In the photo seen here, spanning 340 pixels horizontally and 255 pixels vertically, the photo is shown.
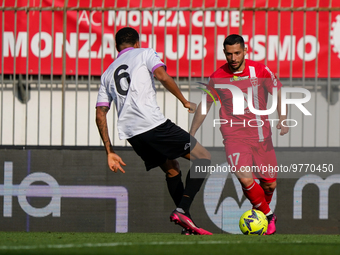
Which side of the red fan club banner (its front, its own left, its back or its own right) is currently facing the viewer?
front

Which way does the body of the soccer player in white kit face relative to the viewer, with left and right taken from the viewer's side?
facing away from the viewer and to the right of the viewer

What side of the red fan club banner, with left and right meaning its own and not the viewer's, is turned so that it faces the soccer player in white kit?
front

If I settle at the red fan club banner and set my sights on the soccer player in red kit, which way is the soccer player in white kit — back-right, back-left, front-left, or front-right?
front-right

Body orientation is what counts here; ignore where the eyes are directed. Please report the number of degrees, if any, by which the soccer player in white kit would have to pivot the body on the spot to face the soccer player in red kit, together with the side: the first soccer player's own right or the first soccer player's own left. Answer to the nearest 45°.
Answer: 0° — they already face them

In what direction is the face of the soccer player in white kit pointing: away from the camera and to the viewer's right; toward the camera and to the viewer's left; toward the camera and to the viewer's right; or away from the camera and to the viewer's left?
away from the camera and to the viewer's right

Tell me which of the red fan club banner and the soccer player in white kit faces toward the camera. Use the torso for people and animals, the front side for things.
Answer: the red fan club banner

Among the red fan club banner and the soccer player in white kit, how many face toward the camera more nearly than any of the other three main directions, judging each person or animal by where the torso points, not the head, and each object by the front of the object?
1
